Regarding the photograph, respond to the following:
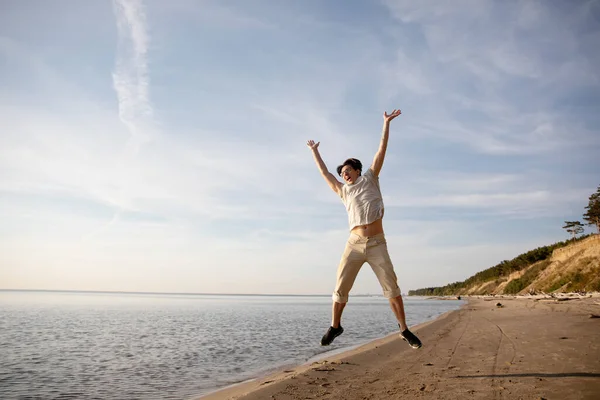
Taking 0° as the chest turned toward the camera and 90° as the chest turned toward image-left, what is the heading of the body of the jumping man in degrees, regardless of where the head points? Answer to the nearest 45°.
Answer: approximately 0°

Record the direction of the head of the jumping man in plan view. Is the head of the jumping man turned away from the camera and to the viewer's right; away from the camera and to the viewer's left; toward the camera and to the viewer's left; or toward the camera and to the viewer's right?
toward the camera and to the viewer's left
